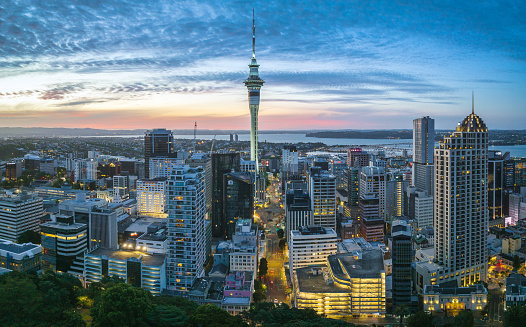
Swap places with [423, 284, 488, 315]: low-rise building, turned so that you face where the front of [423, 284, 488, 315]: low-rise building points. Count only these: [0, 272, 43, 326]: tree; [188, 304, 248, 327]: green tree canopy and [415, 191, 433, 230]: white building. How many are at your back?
1

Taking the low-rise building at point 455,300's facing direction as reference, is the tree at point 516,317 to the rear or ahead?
ahead

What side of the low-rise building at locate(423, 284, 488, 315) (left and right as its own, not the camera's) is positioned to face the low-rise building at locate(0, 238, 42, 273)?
right

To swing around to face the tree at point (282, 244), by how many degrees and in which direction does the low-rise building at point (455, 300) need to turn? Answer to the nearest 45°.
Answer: approximately 135° to its right

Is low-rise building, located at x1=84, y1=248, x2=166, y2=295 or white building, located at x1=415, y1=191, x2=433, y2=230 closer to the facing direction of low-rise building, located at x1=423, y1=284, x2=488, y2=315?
the low-rise building

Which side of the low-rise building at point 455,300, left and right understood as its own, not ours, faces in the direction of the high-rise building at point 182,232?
right

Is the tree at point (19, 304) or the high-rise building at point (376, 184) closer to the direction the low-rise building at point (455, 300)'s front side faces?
the tree

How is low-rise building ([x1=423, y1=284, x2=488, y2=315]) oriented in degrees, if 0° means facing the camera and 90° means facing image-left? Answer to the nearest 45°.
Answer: approximately 0°
